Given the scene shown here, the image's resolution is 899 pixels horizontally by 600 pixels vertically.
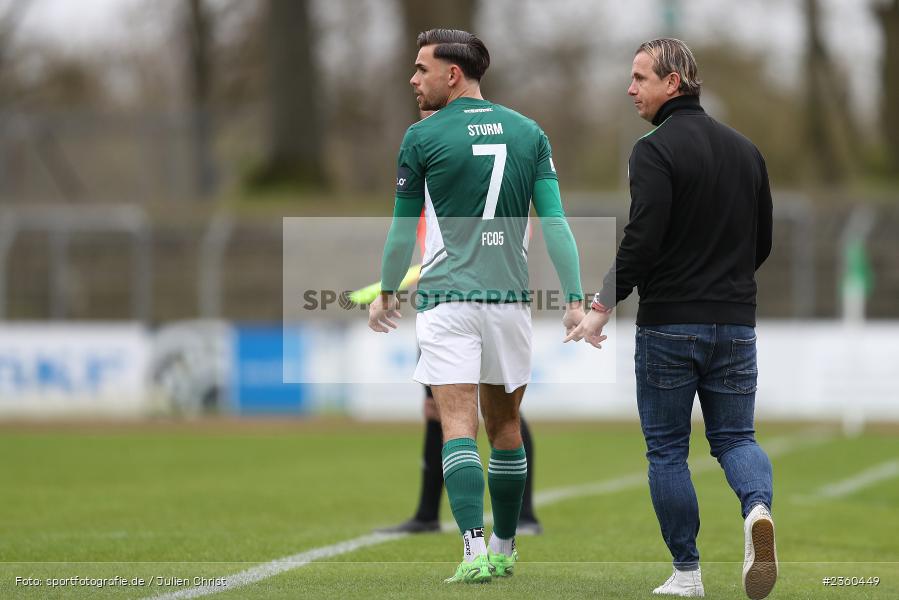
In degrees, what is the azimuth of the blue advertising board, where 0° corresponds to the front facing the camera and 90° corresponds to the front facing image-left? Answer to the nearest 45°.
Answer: approximately 0°

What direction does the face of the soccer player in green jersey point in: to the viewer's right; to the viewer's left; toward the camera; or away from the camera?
to the viewer's left

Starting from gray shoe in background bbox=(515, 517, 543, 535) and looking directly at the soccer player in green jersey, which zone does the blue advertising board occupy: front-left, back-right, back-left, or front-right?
back-right

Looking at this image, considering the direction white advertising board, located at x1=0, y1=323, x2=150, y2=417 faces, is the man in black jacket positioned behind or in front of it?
in front

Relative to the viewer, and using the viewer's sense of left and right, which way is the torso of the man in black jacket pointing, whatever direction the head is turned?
facing away from the viewer and to the left of the viewer

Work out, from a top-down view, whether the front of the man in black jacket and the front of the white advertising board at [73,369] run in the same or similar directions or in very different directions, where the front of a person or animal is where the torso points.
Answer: very different directions

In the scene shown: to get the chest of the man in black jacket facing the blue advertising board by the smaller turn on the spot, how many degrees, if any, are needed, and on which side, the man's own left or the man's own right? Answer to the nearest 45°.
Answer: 0° — they already face it

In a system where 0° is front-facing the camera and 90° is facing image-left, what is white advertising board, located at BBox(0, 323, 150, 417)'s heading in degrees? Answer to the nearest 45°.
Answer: approximately 0°

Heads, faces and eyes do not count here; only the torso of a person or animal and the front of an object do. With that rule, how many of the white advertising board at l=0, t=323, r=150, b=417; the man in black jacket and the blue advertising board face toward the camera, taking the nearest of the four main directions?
2

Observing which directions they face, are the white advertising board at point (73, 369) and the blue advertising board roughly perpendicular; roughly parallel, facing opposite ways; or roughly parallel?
roughly parallel

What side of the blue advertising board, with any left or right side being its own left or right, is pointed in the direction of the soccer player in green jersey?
front

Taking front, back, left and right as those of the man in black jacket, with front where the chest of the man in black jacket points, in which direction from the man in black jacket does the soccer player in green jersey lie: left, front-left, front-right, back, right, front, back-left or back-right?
front-left

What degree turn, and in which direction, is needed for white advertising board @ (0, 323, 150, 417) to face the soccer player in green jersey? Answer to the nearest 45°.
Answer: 0° — it already faces them

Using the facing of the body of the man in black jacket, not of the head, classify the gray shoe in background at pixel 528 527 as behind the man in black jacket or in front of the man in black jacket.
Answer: in front
